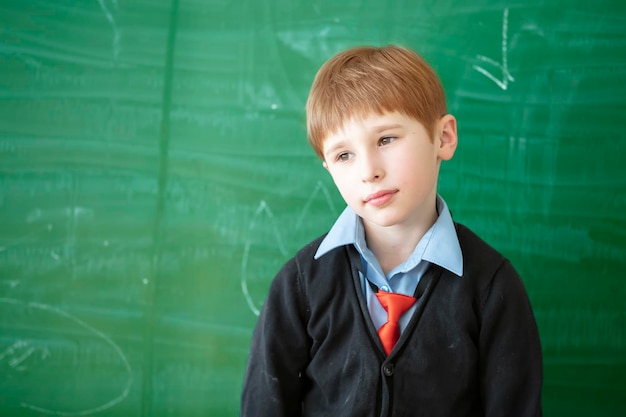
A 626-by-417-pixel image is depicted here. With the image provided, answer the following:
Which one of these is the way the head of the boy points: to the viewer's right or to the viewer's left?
to the viewer's left

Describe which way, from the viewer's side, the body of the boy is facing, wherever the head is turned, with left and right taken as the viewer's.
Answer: facing the viewer
